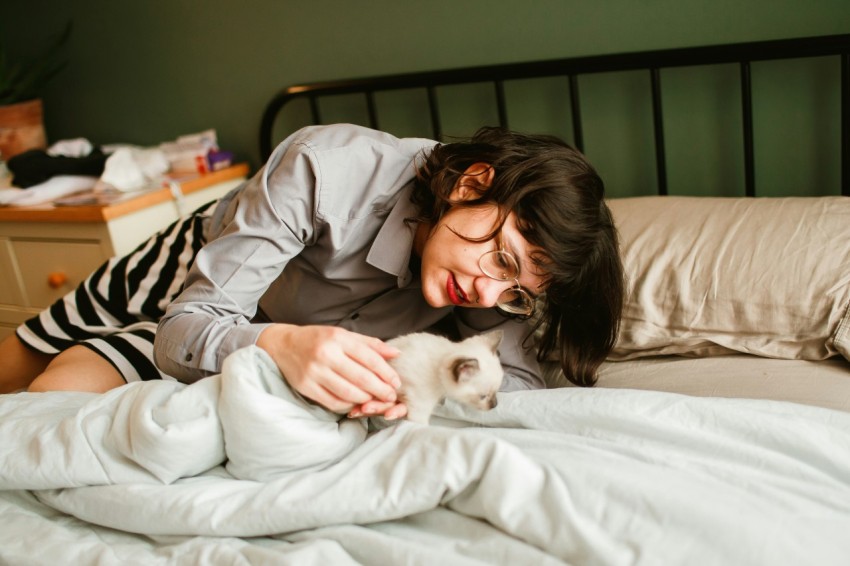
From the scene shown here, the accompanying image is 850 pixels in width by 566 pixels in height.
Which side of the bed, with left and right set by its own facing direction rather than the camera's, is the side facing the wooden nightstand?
right

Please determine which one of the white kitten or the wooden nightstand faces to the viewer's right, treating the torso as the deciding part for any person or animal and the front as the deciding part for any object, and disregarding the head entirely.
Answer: the white kitten

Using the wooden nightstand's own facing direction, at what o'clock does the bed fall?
The bed is roughly at 10 o'clock from the wooden nightstand.

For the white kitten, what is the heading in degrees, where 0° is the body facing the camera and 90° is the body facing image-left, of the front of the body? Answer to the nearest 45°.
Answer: approximately 270°

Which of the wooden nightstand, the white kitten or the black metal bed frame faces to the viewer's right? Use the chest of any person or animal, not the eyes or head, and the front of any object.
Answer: the white kitten

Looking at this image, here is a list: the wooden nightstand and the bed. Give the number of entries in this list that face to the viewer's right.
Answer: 0

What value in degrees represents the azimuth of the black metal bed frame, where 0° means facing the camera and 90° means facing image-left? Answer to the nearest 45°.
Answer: approximately 45°

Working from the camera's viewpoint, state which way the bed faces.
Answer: facing the viewer and to the left of the viewer

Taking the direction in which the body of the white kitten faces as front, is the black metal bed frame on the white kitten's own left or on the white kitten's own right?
on the white kitten's own left

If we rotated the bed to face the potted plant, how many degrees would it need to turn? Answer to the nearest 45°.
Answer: approximately 90° to its right

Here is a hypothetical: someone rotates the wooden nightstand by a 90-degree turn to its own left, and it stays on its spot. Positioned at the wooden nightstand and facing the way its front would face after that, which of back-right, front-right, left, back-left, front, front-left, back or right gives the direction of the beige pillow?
front
